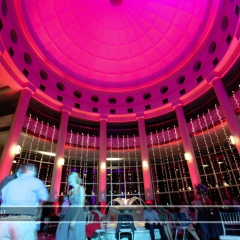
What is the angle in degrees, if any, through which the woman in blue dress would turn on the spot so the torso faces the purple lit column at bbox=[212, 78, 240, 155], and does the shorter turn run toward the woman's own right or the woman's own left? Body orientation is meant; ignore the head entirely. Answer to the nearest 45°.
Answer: approximately 180°

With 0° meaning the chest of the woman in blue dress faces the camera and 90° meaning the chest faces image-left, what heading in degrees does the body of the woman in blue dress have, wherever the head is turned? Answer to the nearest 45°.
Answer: approximately 45°

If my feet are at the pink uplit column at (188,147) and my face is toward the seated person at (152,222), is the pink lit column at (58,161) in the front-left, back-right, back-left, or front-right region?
front-right

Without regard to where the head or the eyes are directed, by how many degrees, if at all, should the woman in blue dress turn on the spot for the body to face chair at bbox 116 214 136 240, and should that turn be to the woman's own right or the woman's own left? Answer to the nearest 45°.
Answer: approximately 180°

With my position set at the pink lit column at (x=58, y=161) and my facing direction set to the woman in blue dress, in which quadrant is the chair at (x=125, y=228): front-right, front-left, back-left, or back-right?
front-left

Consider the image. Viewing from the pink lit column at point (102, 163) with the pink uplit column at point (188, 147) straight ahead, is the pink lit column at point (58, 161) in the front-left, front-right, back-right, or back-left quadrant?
back-right
